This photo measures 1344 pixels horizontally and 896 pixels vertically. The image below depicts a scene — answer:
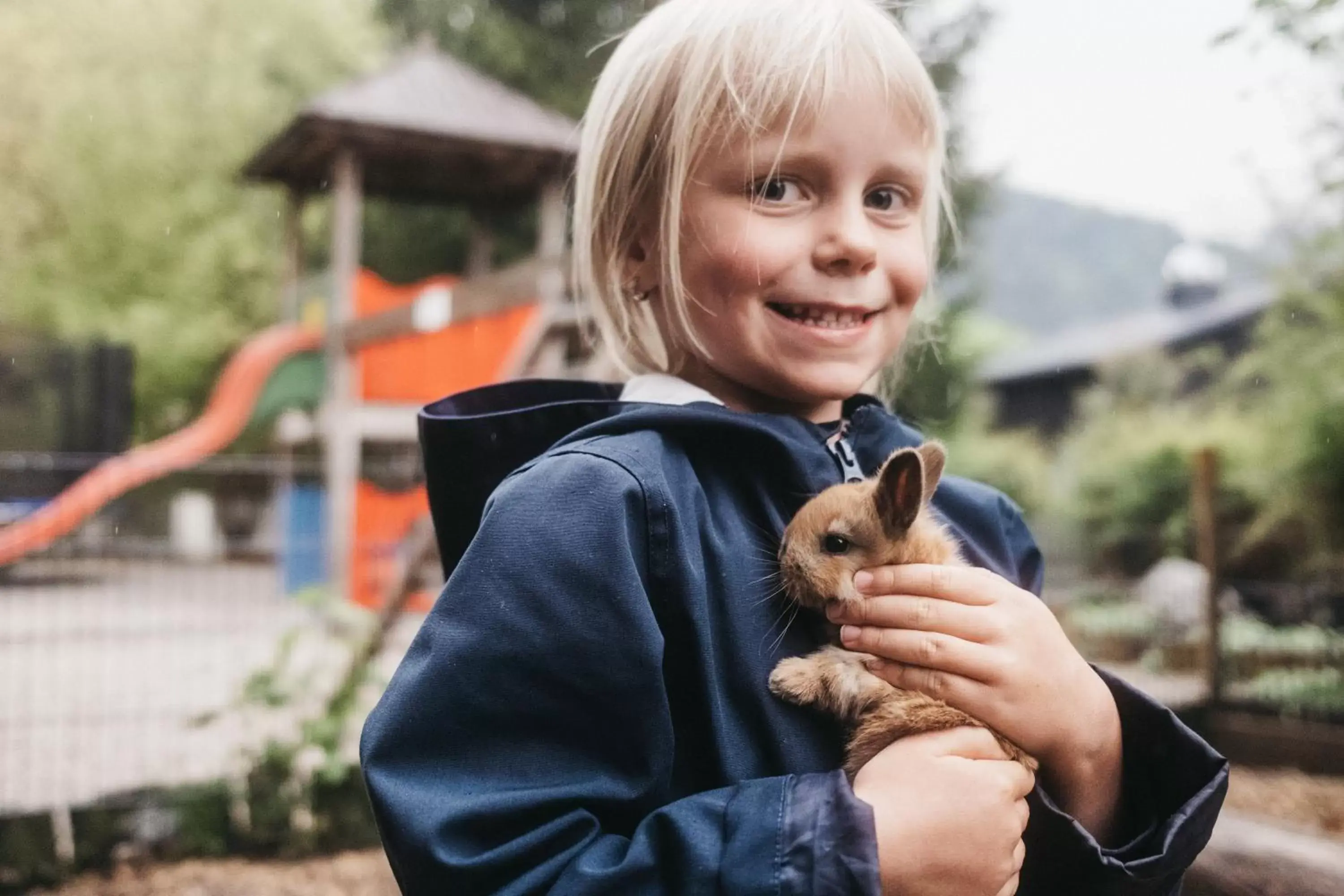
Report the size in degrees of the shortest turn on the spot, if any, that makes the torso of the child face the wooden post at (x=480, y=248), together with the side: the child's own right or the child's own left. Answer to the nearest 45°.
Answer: approximately 135° to the child's own left

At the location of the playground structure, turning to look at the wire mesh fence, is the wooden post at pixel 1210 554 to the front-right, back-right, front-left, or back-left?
front-left

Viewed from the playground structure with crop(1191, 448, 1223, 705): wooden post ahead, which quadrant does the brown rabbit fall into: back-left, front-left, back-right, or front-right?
front-right

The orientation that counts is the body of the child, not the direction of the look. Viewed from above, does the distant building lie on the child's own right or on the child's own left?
on the child's own left

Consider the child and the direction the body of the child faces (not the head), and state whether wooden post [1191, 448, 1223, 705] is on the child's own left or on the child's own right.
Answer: on the child's own left

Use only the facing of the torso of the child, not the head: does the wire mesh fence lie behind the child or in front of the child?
behind
